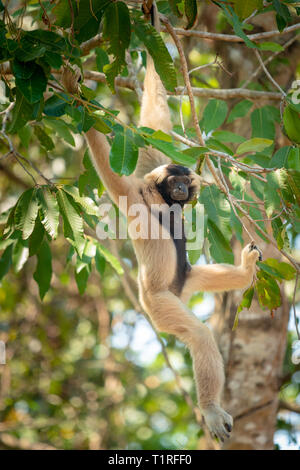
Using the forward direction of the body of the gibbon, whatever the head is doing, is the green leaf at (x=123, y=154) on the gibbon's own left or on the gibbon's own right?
on the gibbon's own right

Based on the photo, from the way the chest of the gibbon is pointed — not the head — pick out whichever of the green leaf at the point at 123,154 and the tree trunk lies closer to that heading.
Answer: the green leaf

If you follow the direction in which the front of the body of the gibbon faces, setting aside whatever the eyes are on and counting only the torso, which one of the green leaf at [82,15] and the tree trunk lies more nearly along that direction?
the green leaf

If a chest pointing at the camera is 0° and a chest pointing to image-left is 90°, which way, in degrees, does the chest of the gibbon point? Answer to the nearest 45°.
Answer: approximately 315°

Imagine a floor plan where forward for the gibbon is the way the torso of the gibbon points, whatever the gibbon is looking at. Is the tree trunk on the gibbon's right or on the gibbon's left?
on the gibbon's left

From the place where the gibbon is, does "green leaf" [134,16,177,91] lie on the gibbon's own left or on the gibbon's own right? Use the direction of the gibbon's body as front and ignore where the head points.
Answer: on the gibbon's own right
